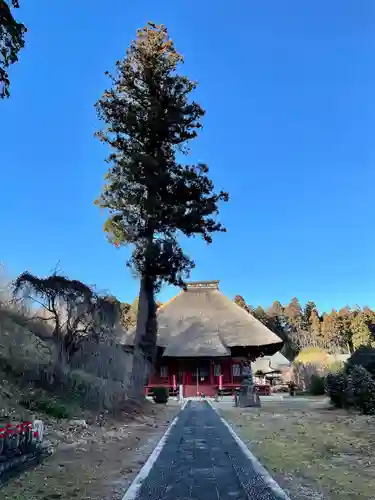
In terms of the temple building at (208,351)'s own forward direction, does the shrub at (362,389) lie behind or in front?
in front

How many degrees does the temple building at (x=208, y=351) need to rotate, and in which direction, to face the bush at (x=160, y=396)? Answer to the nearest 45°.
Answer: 0° — it already faces it

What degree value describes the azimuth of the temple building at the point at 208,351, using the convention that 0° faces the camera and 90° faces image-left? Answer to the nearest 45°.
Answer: approximately 0°

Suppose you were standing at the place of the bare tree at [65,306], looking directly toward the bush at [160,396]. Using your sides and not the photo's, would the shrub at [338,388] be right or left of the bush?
right

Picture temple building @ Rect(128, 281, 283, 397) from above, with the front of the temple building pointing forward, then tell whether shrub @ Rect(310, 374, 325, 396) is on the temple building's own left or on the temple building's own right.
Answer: on the temple building's own left

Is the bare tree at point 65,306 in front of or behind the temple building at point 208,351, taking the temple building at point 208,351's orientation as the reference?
in front
